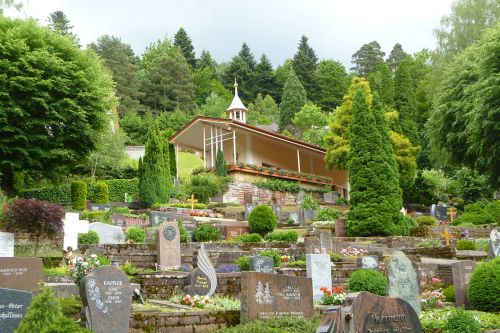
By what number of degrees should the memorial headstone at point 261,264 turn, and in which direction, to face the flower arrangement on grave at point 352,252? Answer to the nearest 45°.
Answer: approximately 135° to its left

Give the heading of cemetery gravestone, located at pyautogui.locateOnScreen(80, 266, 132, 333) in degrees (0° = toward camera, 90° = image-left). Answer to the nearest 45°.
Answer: approximately 0°

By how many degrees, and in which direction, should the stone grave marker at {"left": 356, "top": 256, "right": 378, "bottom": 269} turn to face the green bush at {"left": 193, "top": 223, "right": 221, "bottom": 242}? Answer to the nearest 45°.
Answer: approximately 135° to its right

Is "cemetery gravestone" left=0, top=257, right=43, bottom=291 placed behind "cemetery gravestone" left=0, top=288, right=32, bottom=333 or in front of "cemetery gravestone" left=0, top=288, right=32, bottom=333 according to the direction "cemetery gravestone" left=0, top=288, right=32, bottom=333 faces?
behind

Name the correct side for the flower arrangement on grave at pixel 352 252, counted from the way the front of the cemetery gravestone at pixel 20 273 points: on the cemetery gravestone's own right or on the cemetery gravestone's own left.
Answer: on the cemetery gravestone's own left

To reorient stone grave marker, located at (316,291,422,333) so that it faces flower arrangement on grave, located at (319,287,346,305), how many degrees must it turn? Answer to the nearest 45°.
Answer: approximately 180°

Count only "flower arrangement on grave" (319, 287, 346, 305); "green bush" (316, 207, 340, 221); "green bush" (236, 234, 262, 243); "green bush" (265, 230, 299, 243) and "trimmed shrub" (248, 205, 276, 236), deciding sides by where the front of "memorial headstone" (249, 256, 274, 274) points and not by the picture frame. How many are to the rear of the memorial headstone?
4

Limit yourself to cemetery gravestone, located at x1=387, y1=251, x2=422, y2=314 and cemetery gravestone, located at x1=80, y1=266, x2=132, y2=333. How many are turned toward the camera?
2

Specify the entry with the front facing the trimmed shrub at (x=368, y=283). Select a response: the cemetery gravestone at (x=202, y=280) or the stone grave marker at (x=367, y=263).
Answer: the stone grave marker

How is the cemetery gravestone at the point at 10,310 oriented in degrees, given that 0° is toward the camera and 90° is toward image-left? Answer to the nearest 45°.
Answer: approximately 0°

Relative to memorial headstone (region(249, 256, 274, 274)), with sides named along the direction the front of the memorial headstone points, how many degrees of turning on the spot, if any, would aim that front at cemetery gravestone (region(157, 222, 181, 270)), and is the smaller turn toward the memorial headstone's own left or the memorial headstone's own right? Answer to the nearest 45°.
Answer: approximately 135° to the memorial headstone's own right

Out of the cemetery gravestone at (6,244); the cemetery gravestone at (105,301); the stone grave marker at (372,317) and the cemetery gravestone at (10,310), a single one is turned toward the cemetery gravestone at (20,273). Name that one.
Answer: the cemetery gravestone at (6,244)

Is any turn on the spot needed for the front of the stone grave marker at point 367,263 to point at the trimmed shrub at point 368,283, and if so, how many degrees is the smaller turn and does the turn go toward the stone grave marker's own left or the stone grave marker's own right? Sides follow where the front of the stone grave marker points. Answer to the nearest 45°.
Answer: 0° — it already faces it

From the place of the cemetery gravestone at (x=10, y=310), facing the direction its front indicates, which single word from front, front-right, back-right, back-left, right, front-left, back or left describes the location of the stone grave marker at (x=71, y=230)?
back

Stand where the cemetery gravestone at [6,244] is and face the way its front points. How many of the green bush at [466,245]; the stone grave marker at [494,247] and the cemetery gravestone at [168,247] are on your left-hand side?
3

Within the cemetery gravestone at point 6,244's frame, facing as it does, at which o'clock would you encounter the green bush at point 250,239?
The green bush is roughly at 8 o'clock from the cemetery gravestone.
